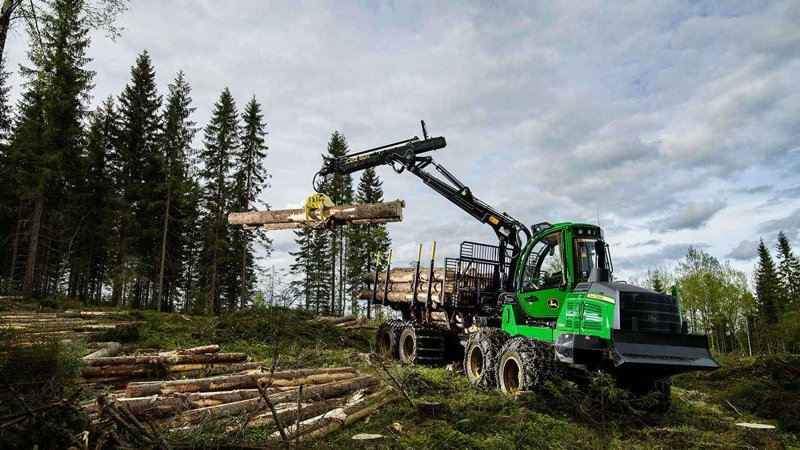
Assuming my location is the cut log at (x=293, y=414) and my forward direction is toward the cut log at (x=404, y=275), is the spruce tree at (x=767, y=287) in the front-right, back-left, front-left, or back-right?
front-right

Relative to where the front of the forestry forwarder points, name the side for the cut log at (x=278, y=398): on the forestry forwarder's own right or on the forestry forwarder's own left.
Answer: on the forestry forwarder's own right

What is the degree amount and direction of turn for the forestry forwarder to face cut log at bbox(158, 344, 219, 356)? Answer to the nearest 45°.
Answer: approximately 135° to its right

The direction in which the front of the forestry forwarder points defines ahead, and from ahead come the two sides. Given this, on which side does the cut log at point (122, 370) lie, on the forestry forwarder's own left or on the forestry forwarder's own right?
on the forestry forwarder's own right

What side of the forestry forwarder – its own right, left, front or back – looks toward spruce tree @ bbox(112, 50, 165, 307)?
back

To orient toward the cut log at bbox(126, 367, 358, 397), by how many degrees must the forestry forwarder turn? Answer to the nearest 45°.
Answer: approximately 90° to its right

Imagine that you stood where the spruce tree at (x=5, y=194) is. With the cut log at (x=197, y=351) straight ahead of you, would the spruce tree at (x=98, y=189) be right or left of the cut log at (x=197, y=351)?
left

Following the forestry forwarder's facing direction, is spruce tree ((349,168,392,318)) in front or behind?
behind

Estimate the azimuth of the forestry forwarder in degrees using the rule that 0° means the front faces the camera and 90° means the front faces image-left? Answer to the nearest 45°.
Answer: approximately 315°

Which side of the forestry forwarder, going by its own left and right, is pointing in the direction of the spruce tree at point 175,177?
back

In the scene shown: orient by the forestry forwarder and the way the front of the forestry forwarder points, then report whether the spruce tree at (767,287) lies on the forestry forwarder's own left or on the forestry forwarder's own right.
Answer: on the forestry forwarder's own left

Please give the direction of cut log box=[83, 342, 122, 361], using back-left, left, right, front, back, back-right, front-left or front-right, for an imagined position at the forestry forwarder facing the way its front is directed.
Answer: back-right

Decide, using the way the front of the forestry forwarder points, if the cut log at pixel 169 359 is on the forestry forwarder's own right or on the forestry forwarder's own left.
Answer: on the forestry forwarder's own right
